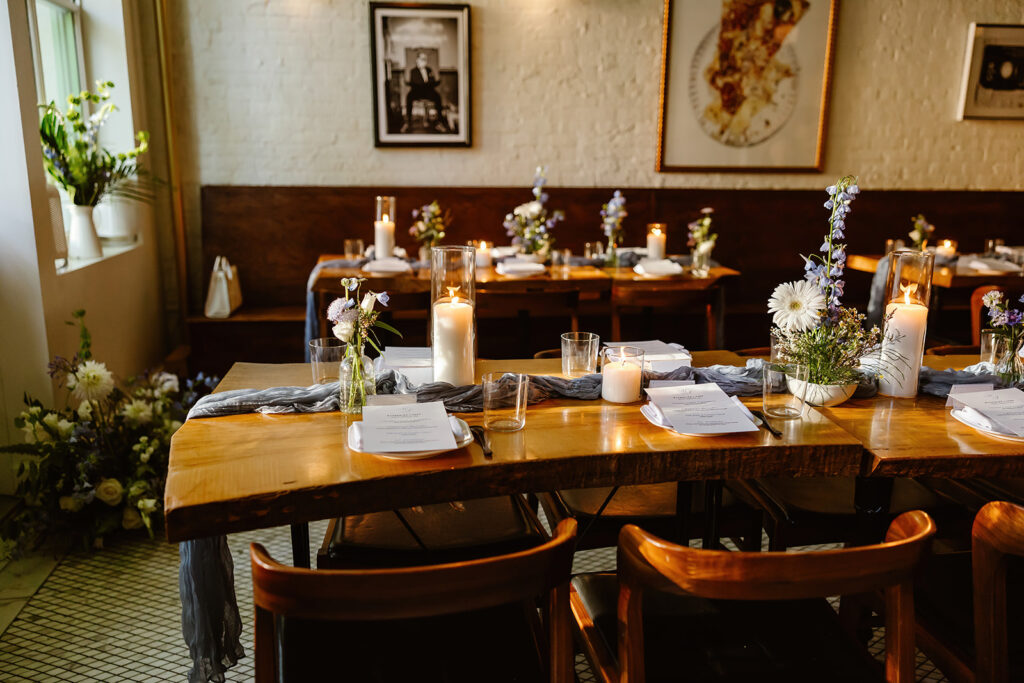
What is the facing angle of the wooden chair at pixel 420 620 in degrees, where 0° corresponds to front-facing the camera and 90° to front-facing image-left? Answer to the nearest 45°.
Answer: approximately 180°

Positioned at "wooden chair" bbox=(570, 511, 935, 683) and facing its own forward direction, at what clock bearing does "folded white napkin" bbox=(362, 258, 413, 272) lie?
The folded white napkin is roughly at 12 o'clock from the wooden chair.

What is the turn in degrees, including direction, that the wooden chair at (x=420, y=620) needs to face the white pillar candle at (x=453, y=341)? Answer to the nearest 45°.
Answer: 0° — it already faces it

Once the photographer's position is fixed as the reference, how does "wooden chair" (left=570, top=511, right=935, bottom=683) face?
facing away from the viewer and to the left of the viewer

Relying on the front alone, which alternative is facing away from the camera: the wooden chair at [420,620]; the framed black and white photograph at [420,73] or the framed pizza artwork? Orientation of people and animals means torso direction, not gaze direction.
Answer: the wooden chair

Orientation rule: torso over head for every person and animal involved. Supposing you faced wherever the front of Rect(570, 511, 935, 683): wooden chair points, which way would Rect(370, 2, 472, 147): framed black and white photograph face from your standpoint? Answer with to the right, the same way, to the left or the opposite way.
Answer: the opposite way

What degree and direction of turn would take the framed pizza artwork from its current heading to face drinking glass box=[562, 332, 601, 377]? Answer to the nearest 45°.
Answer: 0° — it already faces it

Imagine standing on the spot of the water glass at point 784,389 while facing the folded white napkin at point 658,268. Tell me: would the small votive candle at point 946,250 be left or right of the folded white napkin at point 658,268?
right

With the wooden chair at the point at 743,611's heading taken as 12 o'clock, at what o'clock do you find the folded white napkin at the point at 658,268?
The folded white napkin is roughly at 1 o'clock from the wooden chair.

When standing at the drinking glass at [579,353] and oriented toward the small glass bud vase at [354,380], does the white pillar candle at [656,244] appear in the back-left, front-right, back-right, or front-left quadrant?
back-right
